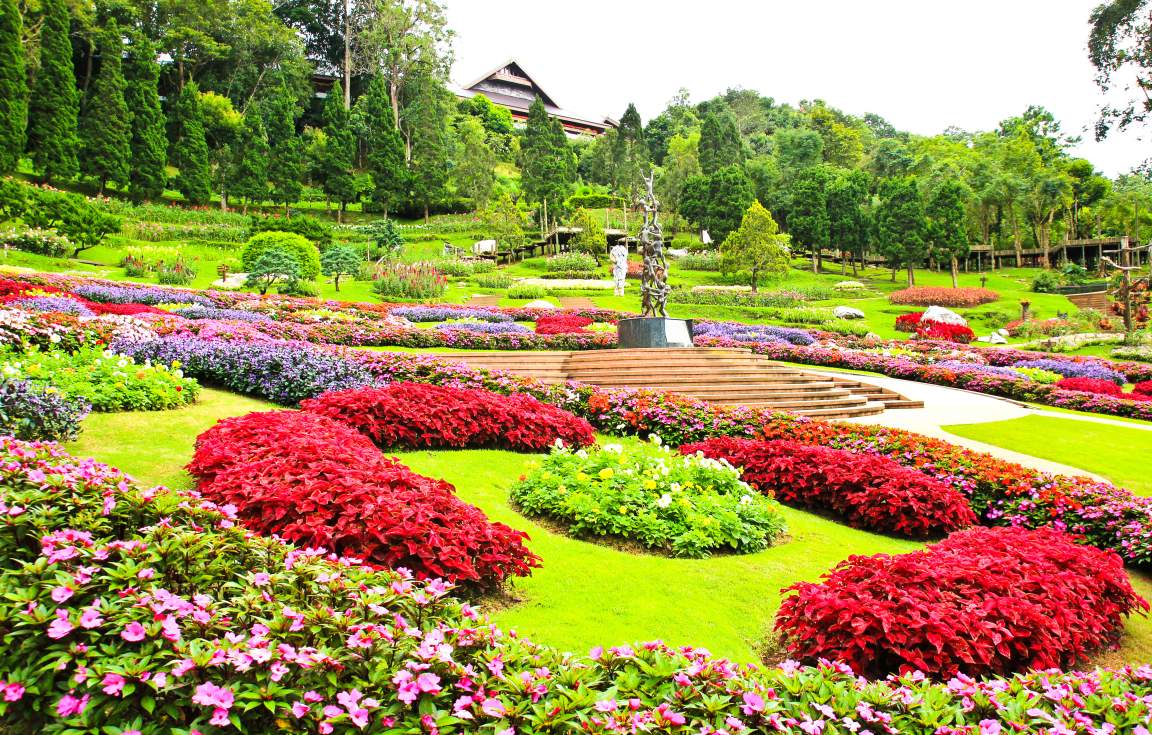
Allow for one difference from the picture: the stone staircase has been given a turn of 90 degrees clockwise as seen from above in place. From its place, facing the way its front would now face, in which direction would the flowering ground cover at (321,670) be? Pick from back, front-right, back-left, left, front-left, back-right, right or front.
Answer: left

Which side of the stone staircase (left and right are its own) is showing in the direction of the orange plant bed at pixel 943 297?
back

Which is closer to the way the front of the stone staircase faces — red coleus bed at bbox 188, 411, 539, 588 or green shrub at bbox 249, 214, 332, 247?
the red coleus bed

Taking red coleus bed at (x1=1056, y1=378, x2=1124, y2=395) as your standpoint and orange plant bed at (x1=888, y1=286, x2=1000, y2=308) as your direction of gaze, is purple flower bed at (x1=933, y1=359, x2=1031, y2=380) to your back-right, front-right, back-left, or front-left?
front-left

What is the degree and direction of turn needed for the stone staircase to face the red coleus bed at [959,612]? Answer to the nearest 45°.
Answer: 0° — it already faces it

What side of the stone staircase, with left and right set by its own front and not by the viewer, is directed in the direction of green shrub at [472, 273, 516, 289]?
back

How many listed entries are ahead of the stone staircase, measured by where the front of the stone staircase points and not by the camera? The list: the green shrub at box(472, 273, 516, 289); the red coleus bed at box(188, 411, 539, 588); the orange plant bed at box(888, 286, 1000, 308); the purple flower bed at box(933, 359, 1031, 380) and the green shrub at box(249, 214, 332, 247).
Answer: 1

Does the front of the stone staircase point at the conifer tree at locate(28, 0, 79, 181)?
no

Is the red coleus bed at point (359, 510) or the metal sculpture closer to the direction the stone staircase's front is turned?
the red coleus bed

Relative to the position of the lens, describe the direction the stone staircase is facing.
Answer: facing the viewer

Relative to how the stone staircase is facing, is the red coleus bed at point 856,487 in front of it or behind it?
in front

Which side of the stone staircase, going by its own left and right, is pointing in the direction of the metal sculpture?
back

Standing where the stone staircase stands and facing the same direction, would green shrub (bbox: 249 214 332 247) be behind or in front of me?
behind

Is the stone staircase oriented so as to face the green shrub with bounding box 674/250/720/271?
no
